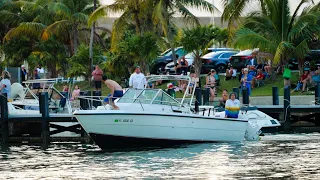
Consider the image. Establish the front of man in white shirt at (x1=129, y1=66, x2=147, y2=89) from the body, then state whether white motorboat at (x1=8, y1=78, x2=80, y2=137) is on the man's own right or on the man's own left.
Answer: on the man's own right

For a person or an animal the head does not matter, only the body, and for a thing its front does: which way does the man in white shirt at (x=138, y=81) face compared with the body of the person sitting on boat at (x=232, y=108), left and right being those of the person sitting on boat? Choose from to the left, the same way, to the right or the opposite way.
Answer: the same way

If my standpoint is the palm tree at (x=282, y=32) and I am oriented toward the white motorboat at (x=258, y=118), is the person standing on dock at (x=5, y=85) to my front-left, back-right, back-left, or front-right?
front-right

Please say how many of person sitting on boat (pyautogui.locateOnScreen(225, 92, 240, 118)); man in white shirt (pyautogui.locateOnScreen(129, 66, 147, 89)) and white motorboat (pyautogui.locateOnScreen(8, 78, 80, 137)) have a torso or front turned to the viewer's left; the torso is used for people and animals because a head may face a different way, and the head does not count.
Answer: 1

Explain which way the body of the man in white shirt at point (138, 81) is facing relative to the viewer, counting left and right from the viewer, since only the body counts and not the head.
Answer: facing the viewer

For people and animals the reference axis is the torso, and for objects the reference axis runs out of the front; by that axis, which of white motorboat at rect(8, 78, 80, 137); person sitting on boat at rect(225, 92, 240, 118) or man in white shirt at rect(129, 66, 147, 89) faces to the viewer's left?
the white motorboat

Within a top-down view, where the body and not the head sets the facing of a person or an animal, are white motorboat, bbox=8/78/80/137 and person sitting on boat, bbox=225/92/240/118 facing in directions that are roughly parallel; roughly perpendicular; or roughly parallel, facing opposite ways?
roughly perpendicular

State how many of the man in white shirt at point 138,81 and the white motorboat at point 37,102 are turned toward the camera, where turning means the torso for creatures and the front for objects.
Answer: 1

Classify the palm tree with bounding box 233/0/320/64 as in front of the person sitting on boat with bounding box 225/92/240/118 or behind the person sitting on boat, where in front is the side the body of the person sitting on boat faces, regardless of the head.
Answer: behind

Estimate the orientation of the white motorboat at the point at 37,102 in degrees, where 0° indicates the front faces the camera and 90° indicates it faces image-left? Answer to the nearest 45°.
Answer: approximately 90°
